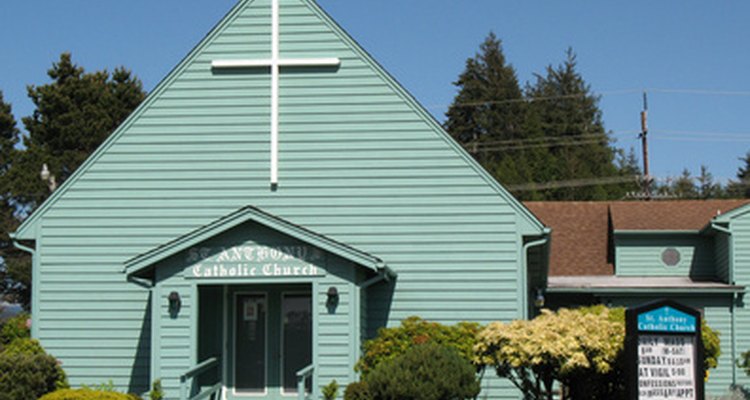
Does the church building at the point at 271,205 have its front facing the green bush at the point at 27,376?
no

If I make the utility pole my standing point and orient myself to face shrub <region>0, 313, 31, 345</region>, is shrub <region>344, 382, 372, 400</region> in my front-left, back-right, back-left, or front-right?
front-left

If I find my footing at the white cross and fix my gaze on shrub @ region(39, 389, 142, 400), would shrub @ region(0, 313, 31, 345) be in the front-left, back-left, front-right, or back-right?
front-right

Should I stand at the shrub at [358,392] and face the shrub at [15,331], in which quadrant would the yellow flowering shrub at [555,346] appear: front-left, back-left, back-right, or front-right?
back-right

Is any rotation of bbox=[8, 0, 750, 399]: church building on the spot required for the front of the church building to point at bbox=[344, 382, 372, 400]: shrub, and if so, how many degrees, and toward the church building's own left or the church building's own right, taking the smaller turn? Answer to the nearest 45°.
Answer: approximately 45° to the church building's own left

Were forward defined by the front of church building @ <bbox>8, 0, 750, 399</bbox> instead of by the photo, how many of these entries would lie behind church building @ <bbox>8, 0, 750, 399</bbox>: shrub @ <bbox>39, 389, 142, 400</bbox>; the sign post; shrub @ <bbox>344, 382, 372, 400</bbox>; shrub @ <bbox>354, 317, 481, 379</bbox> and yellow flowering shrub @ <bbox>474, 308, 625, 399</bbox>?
0

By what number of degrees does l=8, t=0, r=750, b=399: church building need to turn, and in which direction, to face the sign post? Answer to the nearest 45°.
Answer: approximately 45° to its left

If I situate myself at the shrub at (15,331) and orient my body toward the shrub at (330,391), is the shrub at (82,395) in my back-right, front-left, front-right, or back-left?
front-right

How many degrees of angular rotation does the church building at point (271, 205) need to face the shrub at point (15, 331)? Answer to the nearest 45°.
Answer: approximately 90° to its right

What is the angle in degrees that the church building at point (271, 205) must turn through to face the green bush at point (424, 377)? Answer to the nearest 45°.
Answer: approximately 45° to its left

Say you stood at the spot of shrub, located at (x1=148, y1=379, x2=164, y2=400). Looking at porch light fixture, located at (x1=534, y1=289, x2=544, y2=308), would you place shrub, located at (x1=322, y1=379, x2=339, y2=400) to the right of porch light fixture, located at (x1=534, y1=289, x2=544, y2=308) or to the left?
right

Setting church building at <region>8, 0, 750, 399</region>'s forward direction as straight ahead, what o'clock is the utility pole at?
The utility pole is roughly at 7 o'clock from the church building.

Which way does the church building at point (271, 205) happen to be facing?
toward the camera
